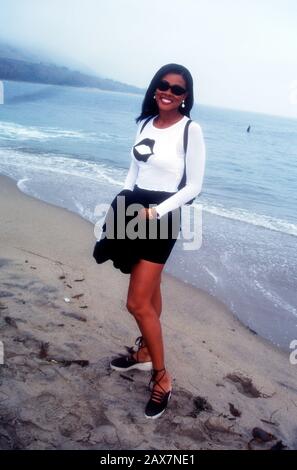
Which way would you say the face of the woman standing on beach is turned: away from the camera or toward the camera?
toward the camera

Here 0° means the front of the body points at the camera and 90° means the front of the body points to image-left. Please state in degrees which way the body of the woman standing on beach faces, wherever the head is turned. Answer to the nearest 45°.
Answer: approximately 45°
